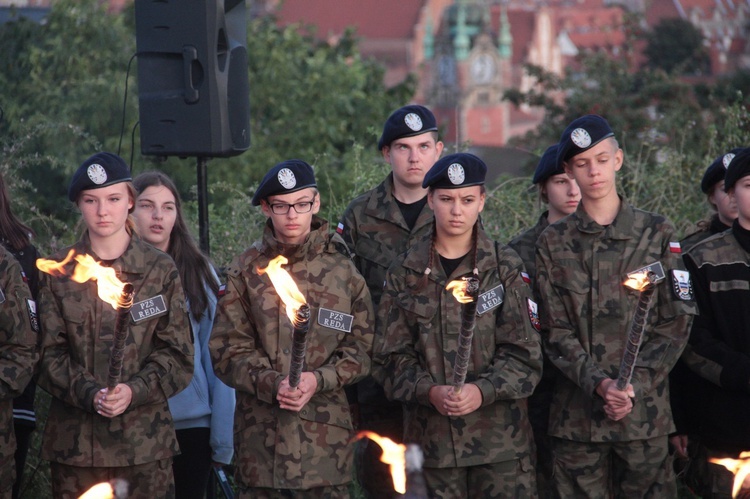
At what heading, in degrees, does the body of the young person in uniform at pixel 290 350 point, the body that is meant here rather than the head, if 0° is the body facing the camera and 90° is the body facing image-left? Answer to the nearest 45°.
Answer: approximately 0°

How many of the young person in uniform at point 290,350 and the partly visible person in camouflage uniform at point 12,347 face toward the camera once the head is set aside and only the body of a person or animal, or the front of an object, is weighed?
2

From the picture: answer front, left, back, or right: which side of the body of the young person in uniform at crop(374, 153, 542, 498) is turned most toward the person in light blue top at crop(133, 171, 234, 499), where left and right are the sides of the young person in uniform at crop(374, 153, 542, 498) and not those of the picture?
right

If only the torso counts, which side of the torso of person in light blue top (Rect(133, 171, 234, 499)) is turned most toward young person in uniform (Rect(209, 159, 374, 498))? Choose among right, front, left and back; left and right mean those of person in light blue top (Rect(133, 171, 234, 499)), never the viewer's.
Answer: left

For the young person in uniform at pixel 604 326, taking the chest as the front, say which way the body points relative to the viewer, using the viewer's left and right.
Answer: facing the viewer and to the left of the viewer

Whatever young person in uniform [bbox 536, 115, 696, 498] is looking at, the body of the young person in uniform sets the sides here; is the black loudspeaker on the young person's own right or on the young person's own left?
on the young person's own right

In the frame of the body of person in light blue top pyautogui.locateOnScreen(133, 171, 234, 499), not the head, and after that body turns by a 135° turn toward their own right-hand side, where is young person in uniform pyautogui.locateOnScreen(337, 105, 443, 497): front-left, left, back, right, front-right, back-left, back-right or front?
right

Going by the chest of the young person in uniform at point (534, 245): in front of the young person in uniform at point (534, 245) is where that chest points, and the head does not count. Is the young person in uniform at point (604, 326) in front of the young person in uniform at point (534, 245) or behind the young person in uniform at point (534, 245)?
in front

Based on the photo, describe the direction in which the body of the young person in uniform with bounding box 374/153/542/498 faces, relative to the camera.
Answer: toward the camera

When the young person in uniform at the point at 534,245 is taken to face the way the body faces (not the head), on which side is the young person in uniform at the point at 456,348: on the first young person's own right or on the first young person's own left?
on the first young person's own right

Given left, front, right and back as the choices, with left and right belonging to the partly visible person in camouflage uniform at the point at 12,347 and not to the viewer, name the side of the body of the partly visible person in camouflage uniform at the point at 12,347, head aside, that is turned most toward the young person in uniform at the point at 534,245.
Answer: left

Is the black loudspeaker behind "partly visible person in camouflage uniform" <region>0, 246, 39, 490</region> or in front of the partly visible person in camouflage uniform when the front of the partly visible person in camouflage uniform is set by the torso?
behind

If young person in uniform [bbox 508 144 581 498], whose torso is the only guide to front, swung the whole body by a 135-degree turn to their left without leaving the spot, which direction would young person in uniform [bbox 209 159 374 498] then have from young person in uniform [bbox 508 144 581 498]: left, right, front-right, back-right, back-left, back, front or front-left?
back-left

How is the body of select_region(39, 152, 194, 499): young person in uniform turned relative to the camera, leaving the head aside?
toward the camera
